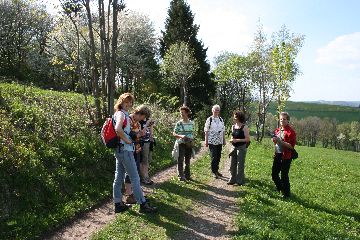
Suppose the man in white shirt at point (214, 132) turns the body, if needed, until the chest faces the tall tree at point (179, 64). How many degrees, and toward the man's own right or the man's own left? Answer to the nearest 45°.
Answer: approximately 180°

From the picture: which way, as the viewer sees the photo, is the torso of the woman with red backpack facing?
to the viewer's right

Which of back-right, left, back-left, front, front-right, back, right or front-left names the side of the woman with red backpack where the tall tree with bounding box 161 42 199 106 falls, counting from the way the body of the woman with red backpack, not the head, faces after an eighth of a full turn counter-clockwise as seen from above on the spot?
front-left

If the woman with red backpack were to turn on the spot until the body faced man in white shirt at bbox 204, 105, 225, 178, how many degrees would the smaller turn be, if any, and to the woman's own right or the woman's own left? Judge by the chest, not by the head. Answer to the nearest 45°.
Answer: approximately 45° to the woman's own left

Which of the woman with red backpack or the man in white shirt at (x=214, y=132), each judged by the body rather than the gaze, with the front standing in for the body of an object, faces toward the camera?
the man in white shirt

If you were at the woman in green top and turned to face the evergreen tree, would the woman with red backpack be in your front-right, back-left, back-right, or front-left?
back-left

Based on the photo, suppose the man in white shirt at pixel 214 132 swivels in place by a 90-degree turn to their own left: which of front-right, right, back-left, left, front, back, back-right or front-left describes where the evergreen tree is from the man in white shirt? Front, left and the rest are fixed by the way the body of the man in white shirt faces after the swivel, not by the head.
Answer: left

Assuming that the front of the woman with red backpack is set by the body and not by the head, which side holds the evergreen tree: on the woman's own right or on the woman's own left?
on the woman's own left

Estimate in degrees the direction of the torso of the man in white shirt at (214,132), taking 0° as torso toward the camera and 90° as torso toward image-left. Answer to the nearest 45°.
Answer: approximately 0°

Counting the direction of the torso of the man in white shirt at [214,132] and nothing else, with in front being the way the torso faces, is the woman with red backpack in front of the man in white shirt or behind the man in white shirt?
in front

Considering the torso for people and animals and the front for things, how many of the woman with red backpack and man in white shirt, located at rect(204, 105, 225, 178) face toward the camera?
1

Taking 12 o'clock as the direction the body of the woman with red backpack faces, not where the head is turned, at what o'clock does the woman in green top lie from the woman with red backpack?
The woman in green top is roughly at 10 o'clock from the woman with red backpack.

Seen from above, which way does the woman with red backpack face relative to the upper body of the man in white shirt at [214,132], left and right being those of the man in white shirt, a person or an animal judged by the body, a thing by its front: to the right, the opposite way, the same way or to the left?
to the left
